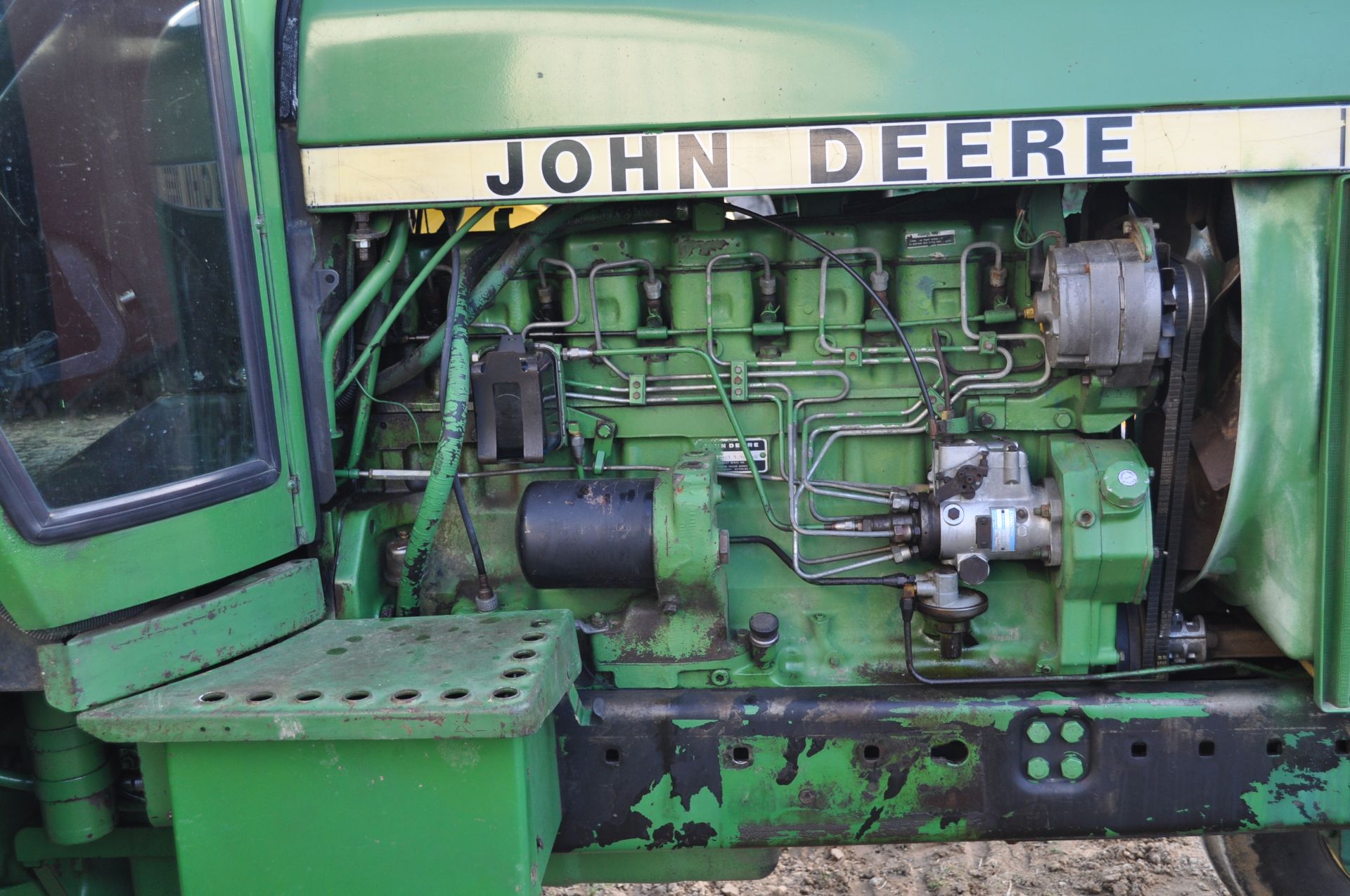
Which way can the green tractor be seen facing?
to the viewer's right
